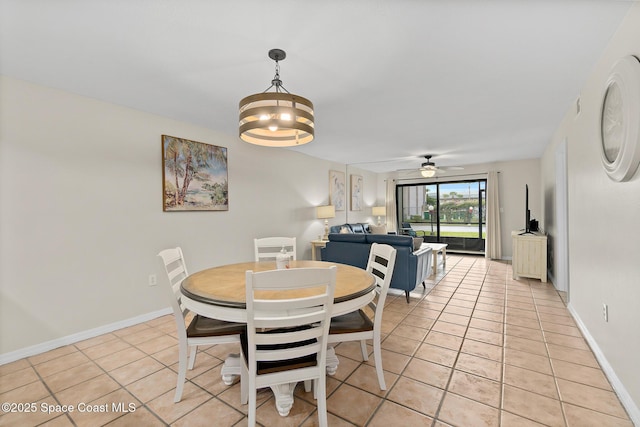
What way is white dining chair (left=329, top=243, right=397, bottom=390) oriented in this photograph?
to the viewer's left

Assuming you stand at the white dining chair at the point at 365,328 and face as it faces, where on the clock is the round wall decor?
The round wall decor is roughly at 6 o'clock from the white dining chair.

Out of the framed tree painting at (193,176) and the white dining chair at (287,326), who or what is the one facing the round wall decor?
the framed tree painting

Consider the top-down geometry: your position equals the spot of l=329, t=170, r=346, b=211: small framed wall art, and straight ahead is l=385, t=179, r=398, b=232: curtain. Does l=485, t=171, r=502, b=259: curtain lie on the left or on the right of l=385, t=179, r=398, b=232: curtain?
right

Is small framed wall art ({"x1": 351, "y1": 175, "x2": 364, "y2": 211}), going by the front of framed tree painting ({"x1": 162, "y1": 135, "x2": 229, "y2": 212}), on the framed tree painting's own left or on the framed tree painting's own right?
on the framed tree painting's own left

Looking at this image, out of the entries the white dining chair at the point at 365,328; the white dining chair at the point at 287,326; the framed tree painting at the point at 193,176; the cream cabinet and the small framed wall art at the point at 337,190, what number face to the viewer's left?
2

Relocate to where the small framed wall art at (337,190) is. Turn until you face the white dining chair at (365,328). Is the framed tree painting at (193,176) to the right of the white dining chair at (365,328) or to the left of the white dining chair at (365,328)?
right

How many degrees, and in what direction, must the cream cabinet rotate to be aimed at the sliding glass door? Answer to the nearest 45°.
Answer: approximately 45° to its right

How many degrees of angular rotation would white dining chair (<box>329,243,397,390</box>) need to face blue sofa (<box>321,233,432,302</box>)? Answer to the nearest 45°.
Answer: approximately 90° to its right

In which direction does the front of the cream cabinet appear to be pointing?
to the viewer's left

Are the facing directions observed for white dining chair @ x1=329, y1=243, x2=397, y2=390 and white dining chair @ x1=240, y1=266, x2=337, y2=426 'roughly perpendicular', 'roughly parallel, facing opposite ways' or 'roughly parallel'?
roughly perpendicular

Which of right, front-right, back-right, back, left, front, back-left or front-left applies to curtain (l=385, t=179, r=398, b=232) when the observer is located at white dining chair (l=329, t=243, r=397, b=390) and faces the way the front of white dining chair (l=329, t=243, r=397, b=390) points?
right

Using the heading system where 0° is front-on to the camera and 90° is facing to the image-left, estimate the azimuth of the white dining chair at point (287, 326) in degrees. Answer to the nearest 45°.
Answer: approximately 180°

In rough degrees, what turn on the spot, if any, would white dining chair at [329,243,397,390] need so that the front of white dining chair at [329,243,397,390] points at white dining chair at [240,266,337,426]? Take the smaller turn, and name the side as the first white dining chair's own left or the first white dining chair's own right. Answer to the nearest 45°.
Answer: approximately 45° to the first white dining chair's own left
